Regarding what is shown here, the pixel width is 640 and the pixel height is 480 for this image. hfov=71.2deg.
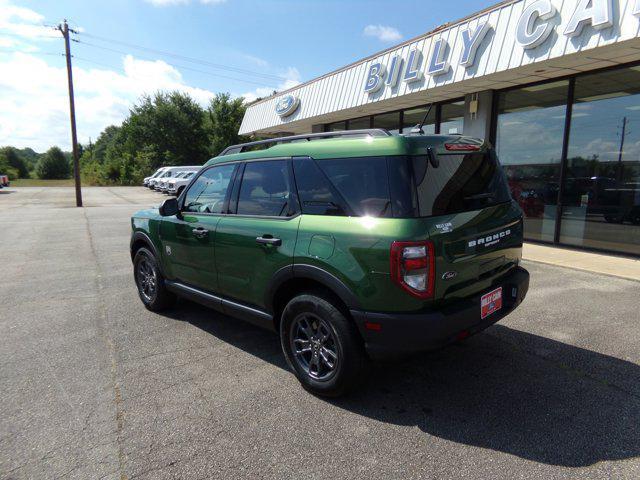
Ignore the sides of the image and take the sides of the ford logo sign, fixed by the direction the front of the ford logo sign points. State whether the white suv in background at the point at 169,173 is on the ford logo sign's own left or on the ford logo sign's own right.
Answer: on the ford logo sign's own right

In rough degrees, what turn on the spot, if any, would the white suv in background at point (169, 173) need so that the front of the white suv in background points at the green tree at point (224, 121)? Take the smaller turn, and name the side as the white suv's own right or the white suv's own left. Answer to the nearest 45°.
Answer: approximately 135° to the white suv's own right

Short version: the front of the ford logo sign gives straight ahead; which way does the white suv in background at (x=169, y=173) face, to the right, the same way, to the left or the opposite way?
the same way

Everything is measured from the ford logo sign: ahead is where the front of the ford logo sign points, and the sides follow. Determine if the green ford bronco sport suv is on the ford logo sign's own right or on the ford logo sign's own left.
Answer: on the ford logo sign's own left

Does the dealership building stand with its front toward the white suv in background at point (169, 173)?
no

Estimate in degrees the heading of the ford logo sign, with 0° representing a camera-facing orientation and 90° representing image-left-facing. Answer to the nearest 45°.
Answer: approximately 45°

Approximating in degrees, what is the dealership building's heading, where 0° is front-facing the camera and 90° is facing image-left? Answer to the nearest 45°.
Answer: approximately 45°

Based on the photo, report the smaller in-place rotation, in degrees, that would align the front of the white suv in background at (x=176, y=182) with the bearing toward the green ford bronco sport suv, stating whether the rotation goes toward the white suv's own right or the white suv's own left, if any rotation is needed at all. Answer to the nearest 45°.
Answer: approximately 45° to the white suv's own left

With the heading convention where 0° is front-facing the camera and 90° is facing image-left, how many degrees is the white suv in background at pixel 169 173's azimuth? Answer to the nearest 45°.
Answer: approximately 45°

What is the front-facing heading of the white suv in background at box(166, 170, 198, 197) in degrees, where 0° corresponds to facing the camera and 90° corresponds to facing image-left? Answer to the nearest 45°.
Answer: approximately 45°

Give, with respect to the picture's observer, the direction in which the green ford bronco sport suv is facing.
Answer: facing away from the viewer and to the left of the viewer

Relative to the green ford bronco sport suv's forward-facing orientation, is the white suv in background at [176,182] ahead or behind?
ahead

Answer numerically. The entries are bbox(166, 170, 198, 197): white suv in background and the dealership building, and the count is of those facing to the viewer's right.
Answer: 0

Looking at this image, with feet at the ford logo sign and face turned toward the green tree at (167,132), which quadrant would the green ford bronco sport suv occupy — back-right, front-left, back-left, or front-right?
back-left

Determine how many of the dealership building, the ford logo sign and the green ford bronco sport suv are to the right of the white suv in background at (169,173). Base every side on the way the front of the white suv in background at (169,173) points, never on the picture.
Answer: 0

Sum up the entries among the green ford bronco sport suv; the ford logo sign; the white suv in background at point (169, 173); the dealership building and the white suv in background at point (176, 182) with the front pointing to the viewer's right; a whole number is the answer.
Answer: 0

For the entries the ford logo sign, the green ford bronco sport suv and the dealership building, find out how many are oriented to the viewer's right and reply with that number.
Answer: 0

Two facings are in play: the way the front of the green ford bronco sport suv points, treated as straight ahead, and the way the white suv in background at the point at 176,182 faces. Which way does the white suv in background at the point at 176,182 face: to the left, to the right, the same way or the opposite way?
to the left
